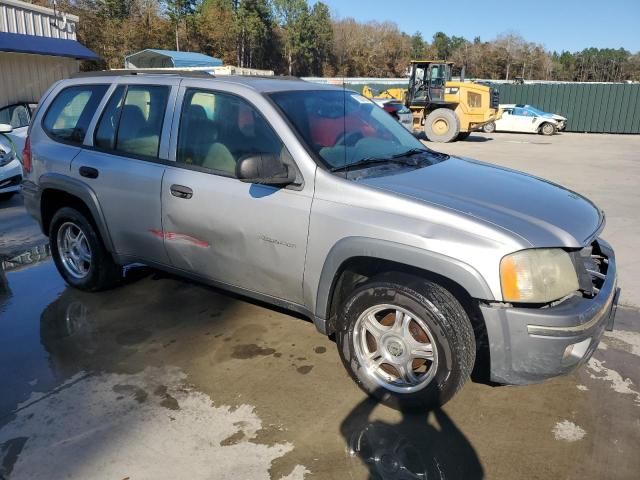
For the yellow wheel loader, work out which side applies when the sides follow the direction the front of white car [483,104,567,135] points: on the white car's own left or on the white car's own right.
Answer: on the white car's own right

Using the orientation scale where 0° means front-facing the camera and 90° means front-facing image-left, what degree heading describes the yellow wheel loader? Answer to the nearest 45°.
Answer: approximately 90°

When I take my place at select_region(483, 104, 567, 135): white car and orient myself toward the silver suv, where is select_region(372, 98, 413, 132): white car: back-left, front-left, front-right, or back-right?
front-right

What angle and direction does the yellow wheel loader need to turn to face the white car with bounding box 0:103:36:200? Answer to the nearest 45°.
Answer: approximately 45° to its left

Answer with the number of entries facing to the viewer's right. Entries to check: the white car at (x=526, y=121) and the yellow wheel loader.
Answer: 1

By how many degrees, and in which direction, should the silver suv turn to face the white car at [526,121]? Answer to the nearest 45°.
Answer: approximately 135° to its left

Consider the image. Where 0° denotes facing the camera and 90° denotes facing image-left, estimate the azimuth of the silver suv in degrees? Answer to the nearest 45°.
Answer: approximately 315°

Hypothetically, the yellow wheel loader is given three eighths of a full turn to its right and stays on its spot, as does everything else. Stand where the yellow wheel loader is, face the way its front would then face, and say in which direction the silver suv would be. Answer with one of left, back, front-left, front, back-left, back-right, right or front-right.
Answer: back-right

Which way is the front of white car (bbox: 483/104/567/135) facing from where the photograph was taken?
facing to the right of the viewer

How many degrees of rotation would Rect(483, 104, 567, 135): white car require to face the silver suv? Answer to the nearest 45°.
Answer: approximately 90° to its right

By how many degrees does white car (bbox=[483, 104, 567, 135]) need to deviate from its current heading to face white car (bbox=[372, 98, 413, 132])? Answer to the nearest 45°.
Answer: approximately 135° to its right

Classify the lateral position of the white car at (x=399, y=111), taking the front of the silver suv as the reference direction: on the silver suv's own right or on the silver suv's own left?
on the silver suv's own left
